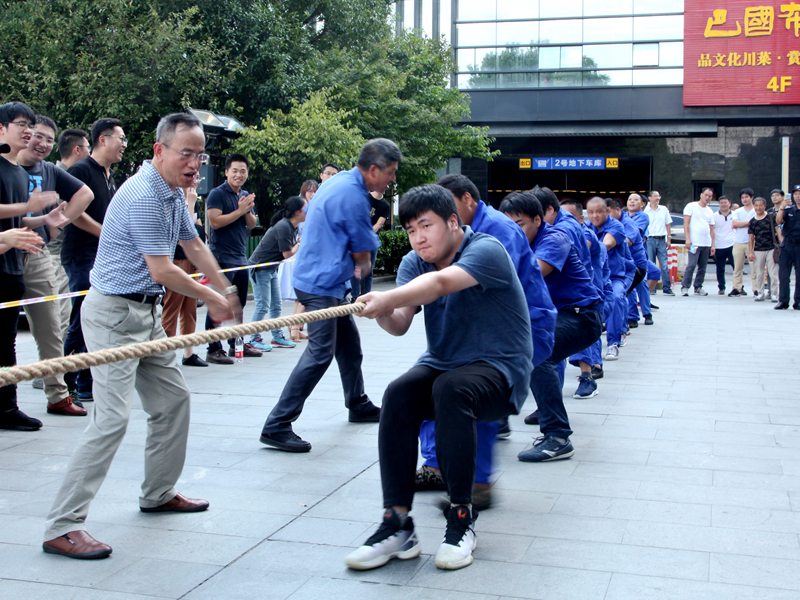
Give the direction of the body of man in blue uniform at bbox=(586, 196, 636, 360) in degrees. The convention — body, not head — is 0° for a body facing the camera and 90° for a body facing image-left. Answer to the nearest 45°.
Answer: approximately 45°

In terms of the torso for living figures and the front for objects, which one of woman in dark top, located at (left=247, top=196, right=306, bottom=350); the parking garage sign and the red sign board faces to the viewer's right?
the woman in dark top

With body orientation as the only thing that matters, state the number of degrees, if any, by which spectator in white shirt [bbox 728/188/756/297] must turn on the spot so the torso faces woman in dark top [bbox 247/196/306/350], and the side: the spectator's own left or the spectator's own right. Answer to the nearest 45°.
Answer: approximately 45° to the spectator's own right

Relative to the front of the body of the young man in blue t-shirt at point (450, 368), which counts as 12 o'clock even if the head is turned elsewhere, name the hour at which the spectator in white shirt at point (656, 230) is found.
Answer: The spectator in white shirt is roughly at 5 o'clock from the young man in blue t-shirt.

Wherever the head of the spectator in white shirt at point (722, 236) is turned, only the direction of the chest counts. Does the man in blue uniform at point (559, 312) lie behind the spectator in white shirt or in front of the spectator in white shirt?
in front

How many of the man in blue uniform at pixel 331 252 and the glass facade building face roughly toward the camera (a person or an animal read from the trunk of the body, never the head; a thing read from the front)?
1

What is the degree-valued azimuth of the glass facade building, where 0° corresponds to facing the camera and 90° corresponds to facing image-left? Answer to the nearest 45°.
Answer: approximately 0°

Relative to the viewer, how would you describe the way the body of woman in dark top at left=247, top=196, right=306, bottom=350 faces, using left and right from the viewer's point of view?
facing to the right of the viewer

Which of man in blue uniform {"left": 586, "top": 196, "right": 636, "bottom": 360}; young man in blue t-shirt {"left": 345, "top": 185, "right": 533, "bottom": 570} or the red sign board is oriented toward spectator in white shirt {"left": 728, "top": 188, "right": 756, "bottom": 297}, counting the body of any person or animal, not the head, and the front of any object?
the red sign board

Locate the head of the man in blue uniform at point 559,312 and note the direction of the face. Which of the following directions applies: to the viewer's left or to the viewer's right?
to the viewer's left

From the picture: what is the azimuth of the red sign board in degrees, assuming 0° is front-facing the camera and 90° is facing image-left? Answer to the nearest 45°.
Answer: approximately 0°
